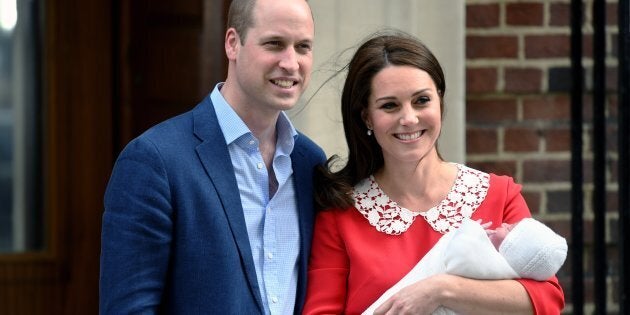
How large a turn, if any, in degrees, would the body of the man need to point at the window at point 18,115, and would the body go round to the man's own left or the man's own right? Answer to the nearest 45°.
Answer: approximately 180°

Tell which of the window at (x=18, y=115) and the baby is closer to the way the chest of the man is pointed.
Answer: the baby

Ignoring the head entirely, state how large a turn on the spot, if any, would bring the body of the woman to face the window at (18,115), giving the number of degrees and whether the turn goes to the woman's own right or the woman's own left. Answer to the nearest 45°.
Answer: approximately 135° to the woman's own right

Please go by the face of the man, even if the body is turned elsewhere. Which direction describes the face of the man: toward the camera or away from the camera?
toward the camera

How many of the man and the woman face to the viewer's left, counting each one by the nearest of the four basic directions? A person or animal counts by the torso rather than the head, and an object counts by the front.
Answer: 0

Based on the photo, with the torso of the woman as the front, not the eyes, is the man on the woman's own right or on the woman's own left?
on the woman's own right

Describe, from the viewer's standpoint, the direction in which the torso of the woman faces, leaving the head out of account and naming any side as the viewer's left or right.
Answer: facing the viewer

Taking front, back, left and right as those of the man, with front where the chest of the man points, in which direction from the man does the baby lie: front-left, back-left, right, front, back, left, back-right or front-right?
front-left

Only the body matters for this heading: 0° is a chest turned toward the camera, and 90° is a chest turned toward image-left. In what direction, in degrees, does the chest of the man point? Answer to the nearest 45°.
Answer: approximately 315°

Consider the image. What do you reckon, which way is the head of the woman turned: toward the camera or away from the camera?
toward the camera
